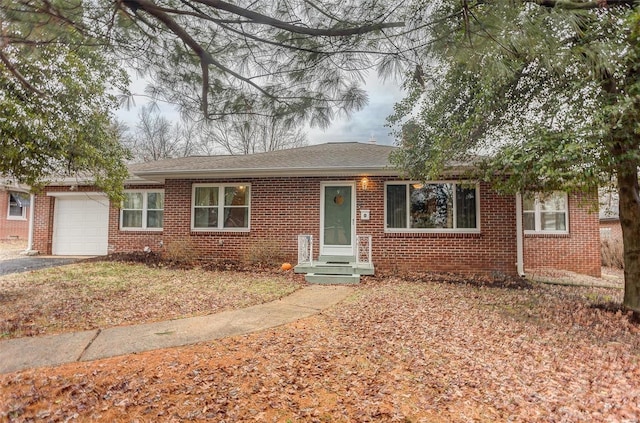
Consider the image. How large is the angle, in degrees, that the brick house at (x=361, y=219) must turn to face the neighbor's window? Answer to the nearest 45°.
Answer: approximately 135° to its right

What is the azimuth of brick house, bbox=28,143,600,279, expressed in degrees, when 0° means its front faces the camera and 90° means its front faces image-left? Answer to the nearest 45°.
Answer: approximately 0°

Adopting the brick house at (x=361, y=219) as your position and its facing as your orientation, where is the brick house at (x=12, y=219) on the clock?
the brick house at (x=12, y=219) is roughly at 4 o'clock from the brick house at (x=361, y=219).
